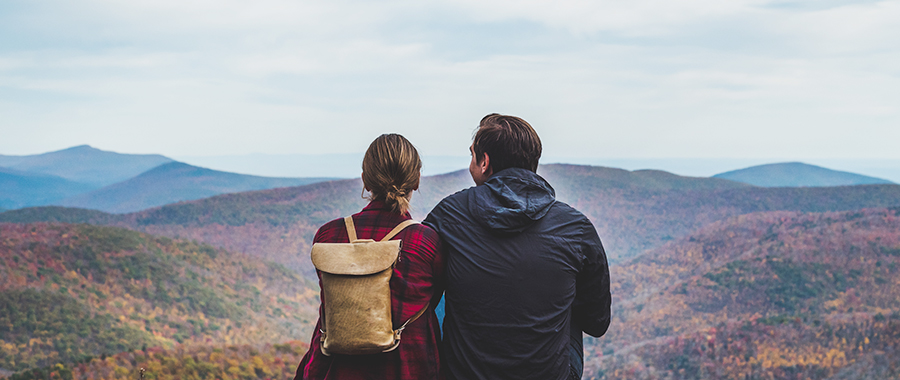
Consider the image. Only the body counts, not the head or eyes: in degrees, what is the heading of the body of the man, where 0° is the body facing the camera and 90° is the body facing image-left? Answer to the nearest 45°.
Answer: approximately 180°

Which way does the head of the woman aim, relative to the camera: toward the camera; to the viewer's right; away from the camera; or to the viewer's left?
away from the camera

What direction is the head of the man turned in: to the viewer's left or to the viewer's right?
to the viewer's left
